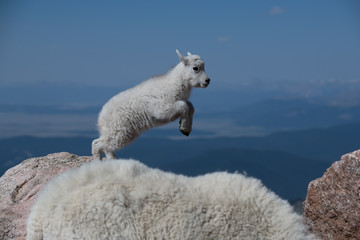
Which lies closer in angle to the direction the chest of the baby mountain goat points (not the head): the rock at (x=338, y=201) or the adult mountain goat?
the rock

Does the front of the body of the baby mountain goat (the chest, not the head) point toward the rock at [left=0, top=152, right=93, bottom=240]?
no

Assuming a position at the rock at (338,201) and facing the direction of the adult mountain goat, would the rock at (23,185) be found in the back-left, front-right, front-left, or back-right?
front-right

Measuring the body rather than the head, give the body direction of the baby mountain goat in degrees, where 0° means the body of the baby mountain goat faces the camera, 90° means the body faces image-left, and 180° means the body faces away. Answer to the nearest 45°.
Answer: approximately 270°

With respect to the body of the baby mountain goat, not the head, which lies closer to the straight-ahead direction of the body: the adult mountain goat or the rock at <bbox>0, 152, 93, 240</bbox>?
the adult mountain goat

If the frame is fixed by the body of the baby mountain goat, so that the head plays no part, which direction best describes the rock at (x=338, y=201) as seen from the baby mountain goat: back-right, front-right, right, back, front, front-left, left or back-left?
front-right
